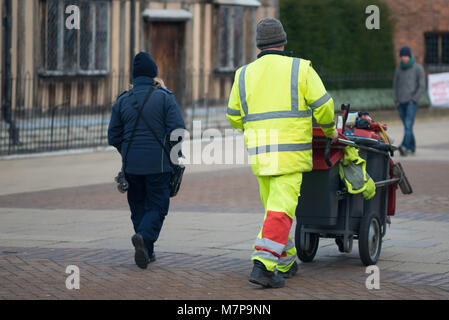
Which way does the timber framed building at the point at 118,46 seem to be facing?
toward the camera

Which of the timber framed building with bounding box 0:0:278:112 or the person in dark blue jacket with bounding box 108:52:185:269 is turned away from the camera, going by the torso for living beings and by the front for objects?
the person in dark blue jacket

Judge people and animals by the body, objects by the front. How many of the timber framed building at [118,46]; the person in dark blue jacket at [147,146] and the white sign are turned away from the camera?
1

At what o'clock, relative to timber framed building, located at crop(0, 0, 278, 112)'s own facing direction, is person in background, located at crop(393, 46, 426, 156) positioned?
The person in background is roughly at 10 o'clock from the timber framed building.

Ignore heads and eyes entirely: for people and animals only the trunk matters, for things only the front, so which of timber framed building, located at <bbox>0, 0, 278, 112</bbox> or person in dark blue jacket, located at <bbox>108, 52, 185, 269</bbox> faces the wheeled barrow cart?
the timber framed building

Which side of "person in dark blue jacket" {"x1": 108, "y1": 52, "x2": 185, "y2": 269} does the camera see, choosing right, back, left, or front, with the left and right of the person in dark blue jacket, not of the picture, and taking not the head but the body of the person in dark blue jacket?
back

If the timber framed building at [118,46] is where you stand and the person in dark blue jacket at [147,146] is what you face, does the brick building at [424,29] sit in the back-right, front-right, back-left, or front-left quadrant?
back-left

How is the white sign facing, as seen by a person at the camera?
facing the viewer

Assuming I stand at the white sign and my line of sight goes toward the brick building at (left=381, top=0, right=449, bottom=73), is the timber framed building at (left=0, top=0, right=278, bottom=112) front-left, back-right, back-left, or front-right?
back-left

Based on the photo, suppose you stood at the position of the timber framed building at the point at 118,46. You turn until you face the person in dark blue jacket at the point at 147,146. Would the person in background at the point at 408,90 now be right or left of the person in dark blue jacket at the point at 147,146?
left

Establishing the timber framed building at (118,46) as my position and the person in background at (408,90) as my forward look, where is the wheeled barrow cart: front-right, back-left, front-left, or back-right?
front-right

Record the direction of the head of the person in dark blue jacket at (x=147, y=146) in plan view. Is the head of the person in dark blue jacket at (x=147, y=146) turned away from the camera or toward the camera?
away from the camera

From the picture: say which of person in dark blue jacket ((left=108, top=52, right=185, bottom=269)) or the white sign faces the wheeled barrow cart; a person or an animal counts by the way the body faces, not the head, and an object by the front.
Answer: the white sign

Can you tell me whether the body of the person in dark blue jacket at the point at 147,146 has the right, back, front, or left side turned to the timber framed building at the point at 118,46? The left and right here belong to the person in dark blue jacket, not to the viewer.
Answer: front

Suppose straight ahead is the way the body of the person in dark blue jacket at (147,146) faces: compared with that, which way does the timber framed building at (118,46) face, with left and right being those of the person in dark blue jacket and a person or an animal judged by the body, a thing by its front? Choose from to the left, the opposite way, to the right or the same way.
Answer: the opposite way

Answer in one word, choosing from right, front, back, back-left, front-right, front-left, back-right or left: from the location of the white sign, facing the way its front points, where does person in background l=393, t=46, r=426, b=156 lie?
front

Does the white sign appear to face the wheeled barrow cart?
yes

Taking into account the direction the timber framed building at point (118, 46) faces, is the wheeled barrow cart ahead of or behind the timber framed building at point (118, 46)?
ahead
